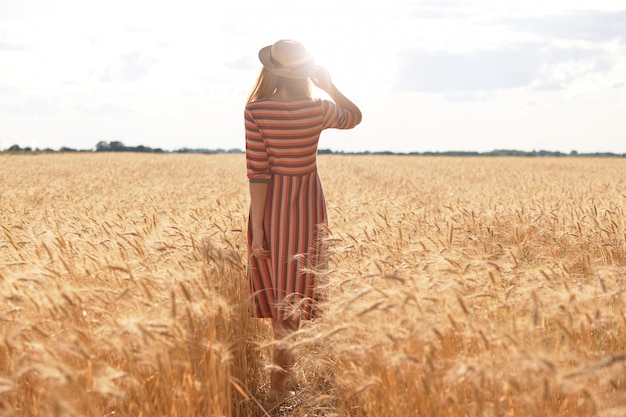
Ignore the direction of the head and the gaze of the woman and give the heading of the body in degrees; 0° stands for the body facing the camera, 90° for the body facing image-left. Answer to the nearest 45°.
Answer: approximately 180°

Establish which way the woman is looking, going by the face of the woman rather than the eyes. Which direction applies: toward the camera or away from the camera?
away from the camera
